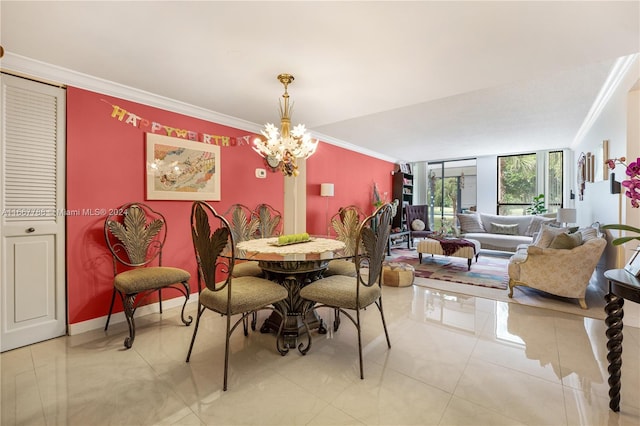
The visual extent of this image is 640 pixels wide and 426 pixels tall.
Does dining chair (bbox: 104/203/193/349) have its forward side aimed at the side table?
yes

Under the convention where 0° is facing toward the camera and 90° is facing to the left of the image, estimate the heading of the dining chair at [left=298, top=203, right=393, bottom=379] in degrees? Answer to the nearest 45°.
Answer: approximately 135°

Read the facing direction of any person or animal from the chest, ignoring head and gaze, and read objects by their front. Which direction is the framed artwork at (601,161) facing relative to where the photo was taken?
to the viewer's left

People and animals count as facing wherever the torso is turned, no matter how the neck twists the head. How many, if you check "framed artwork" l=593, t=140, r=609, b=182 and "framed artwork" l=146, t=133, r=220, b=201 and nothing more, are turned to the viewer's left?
1

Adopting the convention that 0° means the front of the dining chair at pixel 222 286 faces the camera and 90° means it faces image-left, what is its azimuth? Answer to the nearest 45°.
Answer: approximately 225°

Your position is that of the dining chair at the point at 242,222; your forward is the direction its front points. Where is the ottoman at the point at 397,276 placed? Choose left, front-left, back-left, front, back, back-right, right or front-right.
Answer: front-left

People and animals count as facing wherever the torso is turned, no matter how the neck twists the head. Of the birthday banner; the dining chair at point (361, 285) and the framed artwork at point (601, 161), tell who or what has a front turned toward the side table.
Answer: the birthday banner

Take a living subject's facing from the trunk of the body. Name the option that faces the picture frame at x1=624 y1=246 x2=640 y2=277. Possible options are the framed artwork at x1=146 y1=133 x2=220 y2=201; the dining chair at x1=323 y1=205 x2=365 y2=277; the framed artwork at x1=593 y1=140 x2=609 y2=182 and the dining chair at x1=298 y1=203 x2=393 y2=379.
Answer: the framed artwork at x1=146 y1=133 x2=220 y2=201

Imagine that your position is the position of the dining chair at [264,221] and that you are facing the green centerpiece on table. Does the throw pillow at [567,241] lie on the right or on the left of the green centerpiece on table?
left

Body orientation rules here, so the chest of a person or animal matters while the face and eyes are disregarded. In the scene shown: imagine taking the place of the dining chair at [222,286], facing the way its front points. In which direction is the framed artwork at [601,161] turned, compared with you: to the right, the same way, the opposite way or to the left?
to the left

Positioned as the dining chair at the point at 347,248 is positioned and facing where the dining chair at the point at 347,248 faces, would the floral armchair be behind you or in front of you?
behind

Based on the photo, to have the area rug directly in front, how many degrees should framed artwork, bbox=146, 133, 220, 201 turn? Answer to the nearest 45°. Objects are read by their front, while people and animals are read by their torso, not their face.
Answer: approximately 45° to its left
